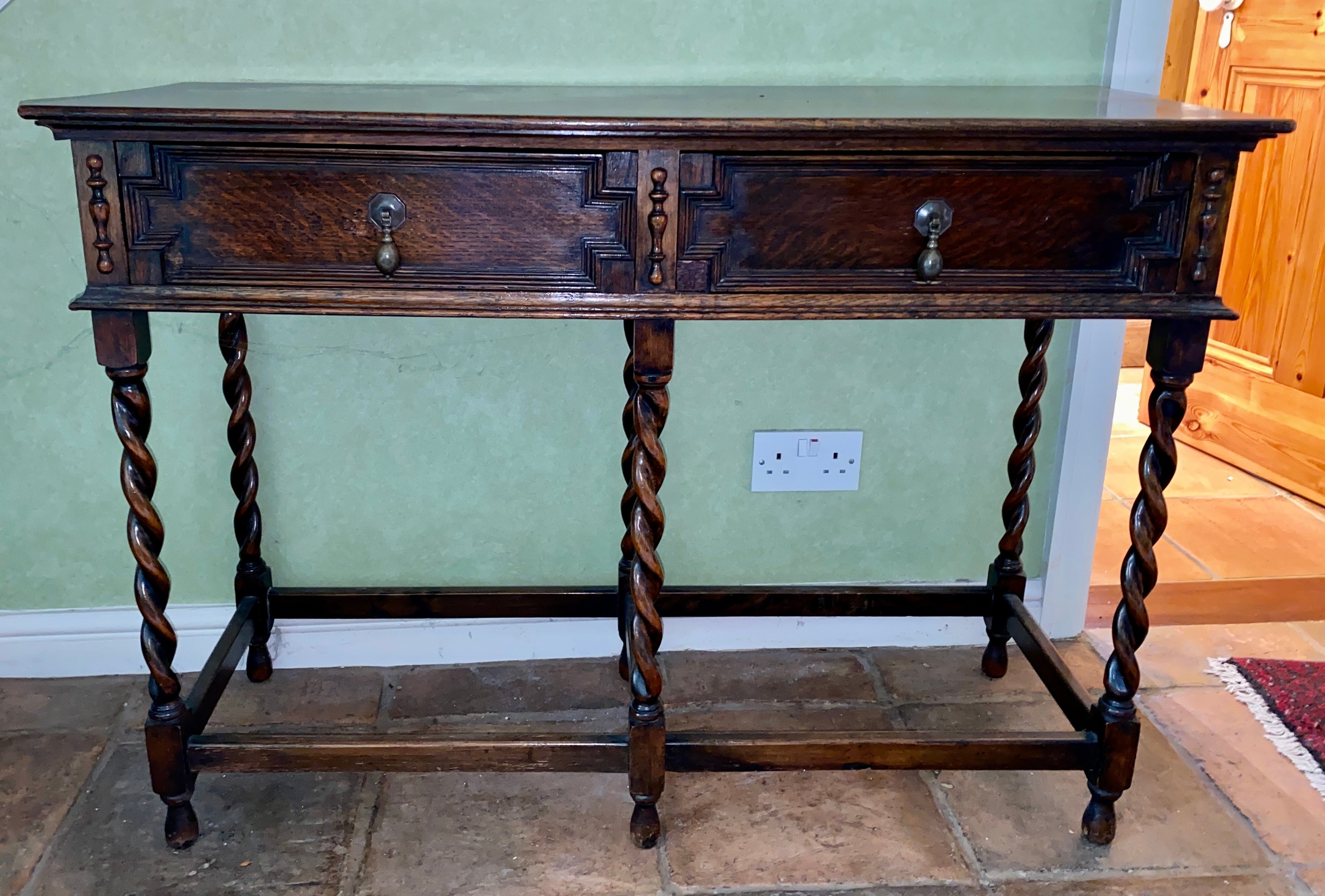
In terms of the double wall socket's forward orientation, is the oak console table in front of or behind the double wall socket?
in front

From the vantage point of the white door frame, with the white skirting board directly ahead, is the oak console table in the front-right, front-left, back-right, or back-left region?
front-left

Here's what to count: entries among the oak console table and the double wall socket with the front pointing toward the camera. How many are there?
2

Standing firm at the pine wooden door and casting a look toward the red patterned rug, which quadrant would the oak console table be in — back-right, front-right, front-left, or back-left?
front-right

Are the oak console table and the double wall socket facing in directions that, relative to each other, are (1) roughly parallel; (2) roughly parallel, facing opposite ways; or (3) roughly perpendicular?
roughly parallel

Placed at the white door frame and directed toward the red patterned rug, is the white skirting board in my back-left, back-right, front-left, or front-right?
back-right

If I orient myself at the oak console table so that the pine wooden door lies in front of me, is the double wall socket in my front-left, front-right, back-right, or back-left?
front-left

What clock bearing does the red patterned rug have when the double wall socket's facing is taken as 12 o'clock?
The red patterned rug is roughly at 9 o'clock from the double wall socket.

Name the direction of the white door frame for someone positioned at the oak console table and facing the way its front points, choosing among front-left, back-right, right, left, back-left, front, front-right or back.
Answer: back-left

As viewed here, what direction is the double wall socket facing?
toward the camera

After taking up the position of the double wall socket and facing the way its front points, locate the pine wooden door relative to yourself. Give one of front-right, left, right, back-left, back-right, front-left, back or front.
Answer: back-left

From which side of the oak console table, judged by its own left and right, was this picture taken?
front
